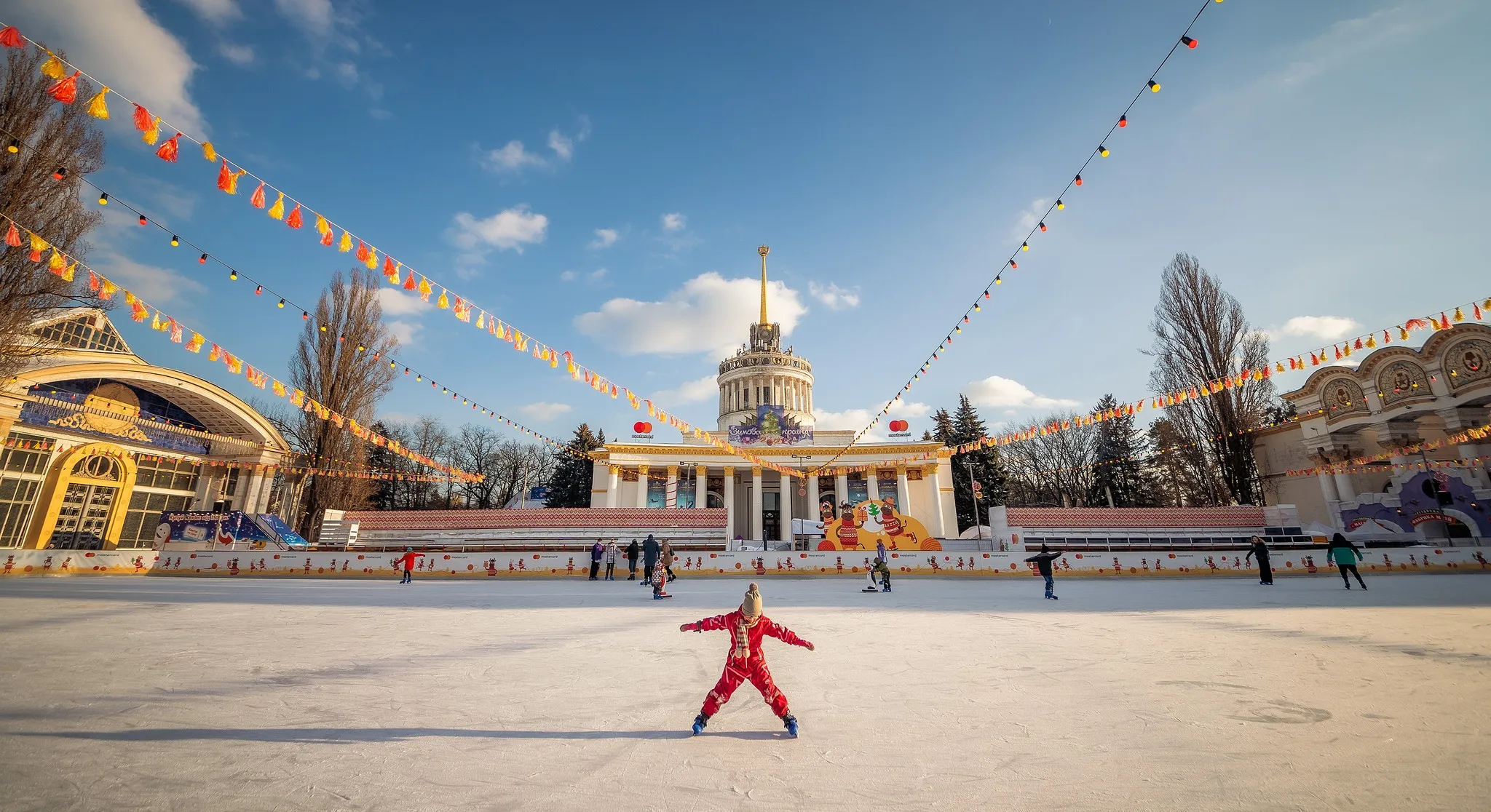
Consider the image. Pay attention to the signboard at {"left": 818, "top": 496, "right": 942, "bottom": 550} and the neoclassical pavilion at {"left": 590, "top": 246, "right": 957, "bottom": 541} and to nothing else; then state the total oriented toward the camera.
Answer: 2

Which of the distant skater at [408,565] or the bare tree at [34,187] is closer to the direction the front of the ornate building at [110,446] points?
the distant skater

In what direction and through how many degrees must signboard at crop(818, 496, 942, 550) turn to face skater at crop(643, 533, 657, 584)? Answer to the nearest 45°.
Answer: approximately 45° to its right

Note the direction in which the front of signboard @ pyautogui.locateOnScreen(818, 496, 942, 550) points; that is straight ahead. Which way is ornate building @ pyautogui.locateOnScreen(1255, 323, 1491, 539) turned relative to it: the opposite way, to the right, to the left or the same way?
to the right

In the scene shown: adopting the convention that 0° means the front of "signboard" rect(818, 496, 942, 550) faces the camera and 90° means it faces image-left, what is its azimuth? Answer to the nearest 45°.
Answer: approximately 0°

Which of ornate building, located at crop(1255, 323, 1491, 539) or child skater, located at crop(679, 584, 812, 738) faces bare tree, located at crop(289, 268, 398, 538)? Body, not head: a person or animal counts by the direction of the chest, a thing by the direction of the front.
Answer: the ornate building

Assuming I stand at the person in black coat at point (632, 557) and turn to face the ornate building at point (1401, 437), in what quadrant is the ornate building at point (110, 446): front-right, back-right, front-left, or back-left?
back-left

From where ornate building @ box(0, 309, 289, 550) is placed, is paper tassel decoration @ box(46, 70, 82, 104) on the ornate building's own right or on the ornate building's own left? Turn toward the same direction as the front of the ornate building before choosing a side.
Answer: on the ornate building's own right
